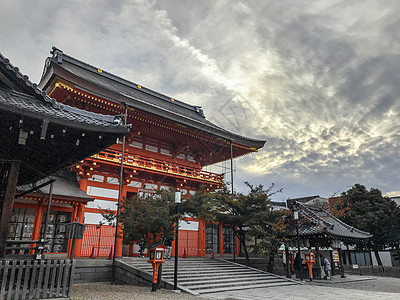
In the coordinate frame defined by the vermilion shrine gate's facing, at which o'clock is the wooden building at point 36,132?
The wooden building is roughly at 2 o'clock from the vermilion shrine gate.

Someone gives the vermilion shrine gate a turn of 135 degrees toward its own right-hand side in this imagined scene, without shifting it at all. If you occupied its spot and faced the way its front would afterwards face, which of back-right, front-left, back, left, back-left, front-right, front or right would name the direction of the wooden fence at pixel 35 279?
left
